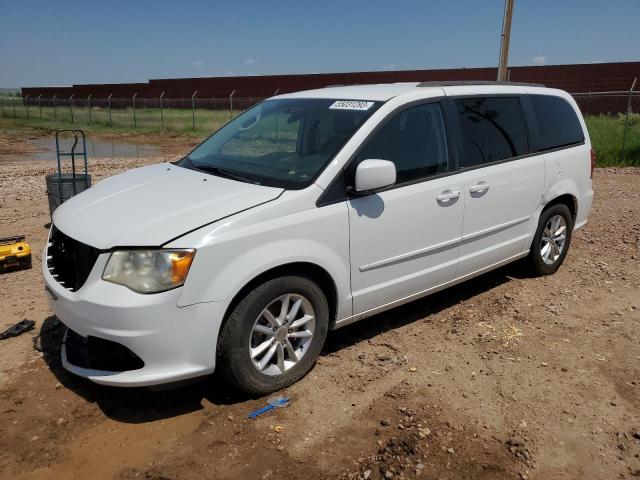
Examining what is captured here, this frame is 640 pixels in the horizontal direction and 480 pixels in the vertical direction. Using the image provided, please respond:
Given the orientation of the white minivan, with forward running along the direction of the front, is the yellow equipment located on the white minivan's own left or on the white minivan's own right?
on the white minivan's own right

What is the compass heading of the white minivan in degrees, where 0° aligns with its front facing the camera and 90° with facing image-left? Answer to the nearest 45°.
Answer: approximately 45°

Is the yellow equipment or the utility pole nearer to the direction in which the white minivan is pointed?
the yellow equipment

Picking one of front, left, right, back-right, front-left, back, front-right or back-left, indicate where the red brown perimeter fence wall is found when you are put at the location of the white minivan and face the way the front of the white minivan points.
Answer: back-right

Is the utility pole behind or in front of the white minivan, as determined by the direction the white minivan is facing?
behind
